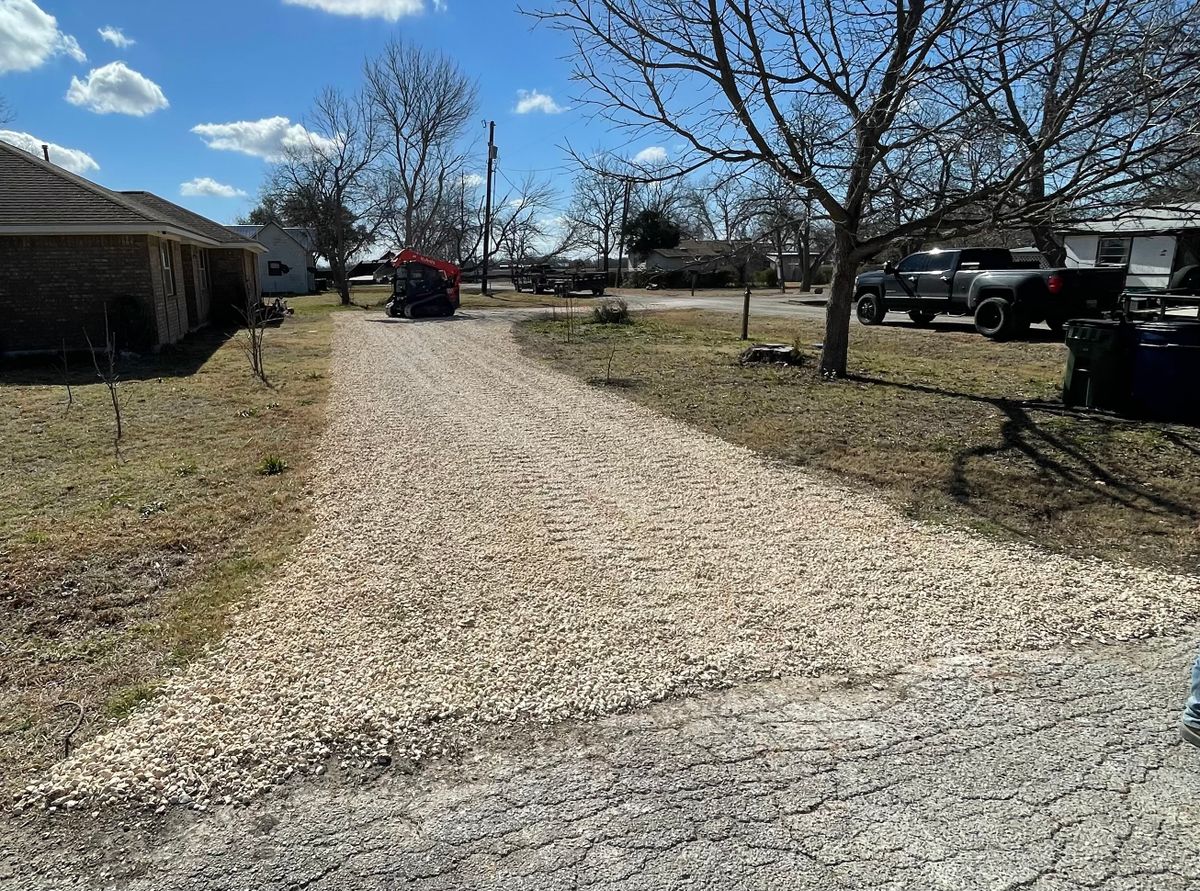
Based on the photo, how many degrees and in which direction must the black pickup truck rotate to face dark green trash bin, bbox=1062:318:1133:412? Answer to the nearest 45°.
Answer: approximately 135° to its left

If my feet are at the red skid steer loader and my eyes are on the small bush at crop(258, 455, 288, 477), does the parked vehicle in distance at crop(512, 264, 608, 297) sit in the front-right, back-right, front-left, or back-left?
back-left

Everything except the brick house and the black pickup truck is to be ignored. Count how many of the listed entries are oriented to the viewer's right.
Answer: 1

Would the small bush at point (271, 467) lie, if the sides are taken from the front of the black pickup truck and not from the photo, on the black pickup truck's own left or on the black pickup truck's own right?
on the black pickup truck's own left

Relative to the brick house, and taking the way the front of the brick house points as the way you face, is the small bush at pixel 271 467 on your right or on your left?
on your right

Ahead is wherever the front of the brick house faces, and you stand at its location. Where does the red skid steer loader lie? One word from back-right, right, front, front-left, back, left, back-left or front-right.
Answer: front-left

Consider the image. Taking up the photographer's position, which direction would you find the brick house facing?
facing to the right of the viewer

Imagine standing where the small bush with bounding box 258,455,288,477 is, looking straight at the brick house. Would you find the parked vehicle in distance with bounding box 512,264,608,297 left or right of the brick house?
right

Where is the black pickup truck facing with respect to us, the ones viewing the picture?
facing away from the viewer and to the left of the viewer

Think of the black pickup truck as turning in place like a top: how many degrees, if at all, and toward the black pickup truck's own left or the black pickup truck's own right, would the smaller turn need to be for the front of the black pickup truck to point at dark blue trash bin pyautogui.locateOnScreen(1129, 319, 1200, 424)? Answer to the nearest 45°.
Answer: approximately 135° to the black pickup truck's own left
